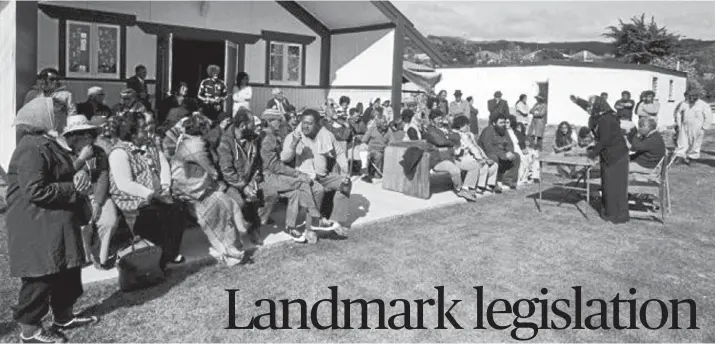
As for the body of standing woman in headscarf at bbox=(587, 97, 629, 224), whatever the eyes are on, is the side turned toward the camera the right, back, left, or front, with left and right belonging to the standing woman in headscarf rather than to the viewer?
left

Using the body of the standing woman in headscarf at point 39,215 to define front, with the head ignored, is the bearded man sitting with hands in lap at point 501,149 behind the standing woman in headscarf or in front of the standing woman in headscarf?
in front

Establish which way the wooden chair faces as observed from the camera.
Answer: facing to the left of the viewer

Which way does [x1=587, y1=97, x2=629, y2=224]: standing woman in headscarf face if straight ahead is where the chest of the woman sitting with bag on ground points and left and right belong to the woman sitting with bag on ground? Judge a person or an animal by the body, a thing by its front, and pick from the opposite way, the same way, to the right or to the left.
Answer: the opposite way

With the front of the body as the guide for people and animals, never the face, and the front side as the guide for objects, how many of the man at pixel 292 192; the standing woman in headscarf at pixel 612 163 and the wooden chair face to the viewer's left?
2

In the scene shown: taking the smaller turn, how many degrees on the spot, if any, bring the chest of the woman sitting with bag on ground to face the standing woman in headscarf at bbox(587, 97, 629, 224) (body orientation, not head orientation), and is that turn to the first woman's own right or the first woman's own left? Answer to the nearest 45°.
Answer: approximately 45° to the first woman's own left

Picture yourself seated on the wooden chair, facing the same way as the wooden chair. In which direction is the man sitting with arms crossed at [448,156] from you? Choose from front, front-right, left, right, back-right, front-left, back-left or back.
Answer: front

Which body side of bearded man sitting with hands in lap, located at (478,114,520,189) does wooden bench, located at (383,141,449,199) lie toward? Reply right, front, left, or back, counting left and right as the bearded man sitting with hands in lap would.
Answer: right

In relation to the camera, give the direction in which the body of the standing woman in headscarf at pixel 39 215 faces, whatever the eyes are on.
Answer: to the viewer's right

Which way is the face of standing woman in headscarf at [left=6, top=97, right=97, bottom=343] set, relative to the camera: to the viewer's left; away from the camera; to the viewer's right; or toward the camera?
to the viewer's right

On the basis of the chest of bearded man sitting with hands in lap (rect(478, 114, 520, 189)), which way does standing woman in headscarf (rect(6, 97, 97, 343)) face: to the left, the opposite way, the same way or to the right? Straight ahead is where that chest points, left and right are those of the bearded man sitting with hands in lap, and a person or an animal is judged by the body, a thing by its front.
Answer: to the left

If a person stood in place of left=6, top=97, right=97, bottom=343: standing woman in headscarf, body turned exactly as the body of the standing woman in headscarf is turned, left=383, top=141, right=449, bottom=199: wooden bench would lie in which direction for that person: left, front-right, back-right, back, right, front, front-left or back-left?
front-left

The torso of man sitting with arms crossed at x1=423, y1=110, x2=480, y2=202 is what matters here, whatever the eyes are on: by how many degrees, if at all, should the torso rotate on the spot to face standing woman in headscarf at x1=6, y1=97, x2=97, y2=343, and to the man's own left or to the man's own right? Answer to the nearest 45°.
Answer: approximately 90° to the man's own right
